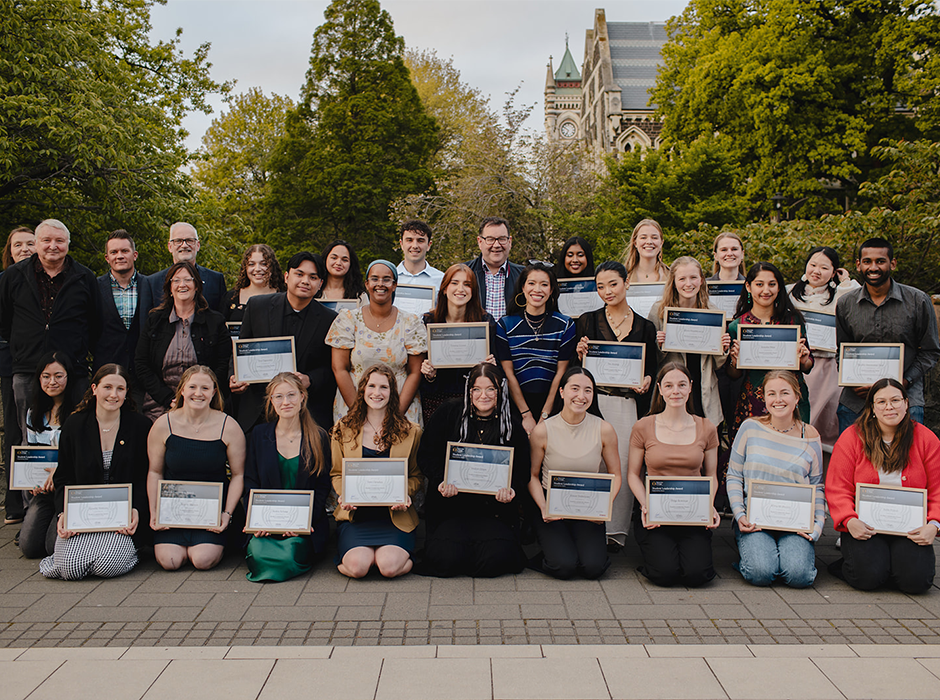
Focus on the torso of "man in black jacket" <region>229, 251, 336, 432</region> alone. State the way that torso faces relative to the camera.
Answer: toward the camera

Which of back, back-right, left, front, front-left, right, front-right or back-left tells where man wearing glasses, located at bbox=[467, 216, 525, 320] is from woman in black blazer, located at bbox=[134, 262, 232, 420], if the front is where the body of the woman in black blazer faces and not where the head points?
left

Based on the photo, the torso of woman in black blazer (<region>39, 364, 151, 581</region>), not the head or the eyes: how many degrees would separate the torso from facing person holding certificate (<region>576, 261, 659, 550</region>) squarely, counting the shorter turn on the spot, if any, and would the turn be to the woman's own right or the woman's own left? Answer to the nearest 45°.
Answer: approximately 90° to the woman's own left

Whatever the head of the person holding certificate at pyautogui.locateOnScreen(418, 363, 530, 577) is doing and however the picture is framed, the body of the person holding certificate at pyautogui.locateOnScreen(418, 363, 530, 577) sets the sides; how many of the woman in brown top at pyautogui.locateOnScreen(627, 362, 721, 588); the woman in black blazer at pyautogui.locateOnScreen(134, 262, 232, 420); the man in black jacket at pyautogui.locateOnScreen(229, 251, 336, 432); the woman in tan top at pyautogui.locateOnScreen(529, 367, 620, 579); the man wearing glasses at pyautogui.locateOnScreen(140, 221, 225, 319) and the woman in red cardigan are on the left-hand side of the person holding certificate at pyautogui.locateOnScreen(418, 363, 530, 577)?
3

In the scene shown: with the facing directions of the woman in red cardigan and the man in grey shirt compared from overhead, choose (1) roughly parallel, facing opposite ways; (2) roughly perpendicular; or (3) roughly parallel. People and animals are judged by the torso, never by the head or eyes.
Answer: roughly parallel

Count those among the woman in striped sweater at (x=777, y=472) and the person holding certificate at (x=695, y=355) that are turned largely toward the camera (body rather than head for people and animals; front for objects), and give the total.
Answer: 2

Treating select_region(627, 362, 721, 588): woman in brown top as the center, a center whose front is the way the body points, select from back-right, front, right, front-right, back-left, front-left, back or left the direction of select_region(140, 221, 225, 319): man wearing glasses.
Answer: right

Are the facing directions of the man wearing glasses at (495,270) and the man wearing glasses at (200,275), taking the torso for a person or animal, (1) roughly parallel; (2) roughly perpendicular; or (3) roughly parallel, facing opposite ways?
roughly parallel

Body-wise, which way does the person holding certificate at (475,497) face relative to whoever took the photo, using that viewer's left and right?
facing the viewer

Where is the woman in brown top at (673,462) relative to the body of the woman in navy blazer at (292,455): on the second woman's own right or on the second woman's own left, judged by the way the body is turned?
on the second woman's own left

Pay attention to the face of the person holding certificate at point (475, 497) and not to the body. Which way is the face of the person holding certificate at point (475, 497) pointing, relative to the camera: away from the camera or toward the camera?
toward the camera

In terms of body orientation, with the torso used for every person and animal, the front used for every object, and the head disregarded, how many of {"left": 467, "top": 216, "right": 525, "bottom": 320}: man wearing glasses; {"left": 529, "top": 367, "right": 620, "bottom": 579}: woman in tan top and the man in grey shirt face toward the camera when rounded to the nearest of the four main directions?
3

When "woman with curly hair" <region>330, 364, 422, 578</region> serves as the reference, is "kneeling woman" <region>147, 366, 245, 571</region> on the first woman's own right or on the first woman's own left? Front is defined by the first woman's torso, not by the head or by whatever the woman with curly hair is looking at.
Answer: on the first woman's own right

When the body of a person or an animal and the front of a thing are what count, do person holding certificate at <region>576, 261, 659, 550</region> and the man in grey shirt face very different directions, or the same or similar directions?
same or similar directions

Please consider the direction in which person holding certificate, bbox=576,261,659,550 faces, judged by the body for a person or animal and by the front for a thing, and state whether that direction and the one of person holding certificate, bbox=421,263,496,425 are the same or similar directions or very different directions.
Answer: same or similar directions

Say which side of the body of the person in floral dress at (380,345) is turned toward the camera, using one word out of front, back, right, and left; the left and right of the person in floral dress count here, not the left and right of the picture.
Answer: front

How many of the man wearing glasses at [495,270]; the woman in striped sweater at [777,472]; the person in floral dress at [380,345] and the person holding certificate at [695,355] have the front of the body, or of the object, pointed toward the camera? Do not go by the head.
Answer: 4

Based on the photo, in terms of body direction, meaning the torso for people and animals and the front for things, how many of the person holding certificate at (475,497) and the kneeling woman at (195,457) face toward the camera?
2

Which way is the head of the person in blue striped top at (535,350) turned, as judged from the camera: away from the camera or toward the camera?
toward the camera

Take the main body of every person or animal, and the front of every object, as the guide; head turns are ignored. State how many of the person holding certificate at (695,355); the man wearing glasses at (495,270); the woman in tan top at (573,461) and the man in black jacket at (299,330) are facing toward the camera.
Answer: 4
